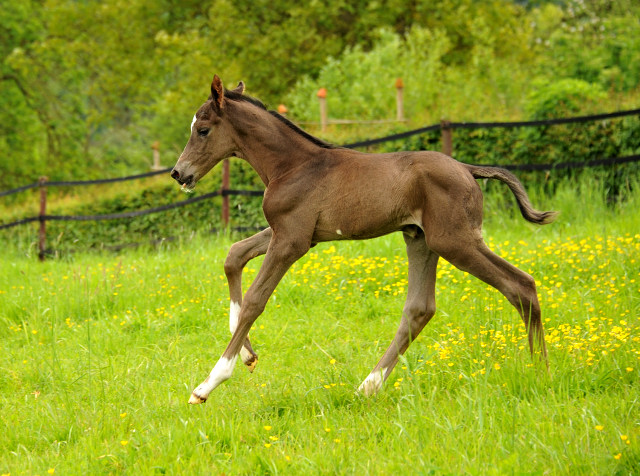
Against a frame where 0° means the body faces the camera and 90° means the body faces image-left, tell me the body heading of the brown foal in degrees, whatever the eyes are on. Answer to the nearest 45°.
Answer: approximately 90°
